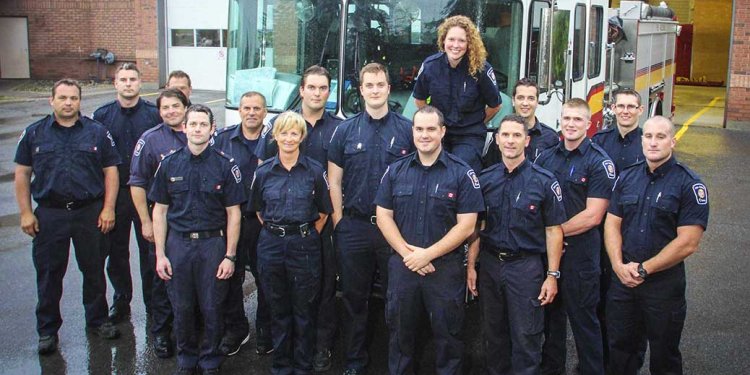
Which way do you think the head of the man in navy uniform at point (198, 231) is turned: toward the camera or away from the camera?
toward the camera

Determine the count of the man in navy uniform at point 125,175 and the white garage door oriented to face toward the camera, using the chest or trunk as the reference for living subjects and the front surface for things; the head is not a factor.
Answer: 2

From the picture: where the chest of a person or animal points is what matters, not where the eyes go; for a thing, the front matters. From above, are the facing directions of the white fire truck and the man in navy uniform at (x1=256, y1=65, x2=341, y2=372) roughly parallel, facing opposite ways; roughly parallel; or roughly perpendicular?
roughly parallel

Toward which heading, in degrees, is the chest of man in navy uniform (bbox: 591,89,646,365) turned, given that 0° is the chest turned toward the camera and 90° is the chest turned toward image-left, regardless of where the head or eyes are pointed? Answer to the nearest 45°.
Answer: approximately 0°

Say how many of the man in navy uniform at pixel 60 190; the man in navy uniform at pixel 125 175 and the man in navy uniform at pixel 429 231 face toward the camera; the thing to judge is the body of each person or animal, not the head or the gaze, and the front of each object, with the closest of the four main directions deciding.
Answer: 3

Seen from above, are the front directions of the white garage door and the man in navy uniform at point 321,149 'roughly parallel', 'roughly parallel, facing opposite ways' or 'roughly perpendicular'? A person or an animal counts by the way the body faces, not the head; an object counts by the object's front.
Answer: roughly parallel

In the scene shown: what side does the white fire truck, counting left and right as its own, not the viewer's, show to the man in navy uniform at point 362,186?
front

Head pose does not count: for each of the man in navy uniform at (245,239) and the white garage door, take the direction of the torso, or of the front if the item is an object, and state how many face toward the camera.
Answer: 2

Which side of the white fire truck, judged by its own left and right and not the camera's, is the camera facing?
front

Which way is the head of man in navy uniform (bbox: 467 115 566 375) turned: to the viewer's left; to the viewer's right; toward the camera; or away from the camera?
toward the camera

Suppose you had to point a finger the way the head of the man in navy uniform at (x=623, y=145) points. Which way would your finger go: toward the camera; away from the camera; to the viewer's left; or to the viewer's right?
toward the camera

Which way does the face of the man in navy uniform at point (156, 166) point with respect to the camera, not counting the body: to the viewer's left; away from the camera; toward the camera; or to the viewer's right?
toward the camera

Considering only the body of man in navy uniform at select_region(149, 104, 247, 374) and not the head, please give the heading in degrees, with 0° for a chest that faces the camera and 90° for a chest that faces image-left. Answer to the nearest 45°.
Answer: approximately 0°

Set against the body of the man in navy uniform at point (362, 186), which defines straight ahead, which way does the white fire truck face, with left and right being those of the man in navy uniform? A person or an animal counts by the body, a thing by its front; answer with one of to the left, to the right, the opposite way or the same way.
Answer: the same way

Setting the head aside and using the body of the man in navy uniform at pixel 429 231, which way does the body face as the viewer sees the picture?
toward the camera

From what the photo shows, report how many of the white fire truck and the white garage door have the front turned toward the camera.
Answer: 2

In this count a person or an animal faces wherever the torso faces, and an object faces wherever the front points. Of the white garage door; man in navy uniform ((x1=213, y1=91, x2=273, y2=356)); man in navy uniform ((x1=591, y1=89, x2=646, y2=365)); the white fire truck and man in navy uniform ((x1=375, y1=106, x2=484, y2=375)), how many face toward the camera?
5

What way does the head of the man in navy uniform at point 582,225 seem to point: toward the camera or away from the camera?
toward the camera

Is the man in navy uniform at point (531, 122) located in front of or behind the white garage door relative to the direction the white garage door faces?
in front
